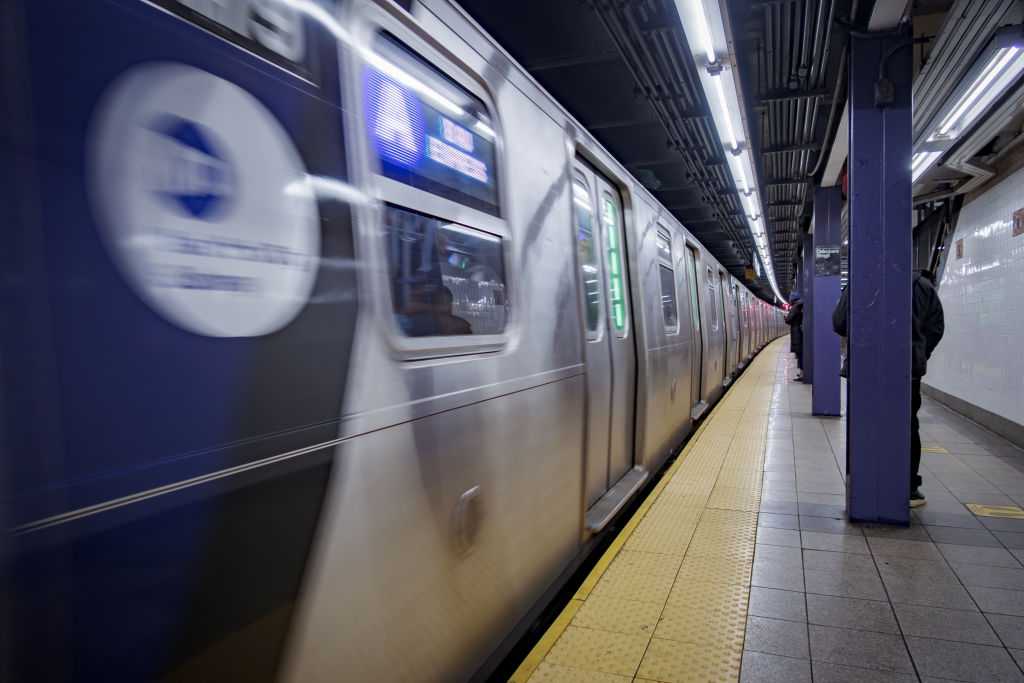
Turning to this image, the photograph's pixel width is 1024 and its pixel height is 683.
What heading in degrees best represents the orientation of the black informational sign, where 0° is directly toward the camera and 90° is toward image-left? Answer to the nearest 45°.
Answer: approximately 0°

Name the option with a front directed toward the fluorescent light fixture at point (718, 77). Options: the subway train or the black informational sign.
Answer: the black informational sign

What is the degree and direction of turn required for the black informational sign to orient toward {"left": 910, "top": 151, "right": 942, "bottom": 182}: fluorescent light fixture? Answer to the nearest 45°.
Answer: approximately 45° to its left

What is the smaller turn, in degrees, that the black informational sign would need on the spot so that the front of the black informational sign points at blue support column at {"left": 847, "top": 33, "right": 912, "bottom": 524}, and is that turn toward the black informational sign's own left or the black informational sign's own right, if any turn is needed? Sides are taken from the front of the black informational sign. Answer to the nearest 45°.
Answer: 0° — it already faces it
